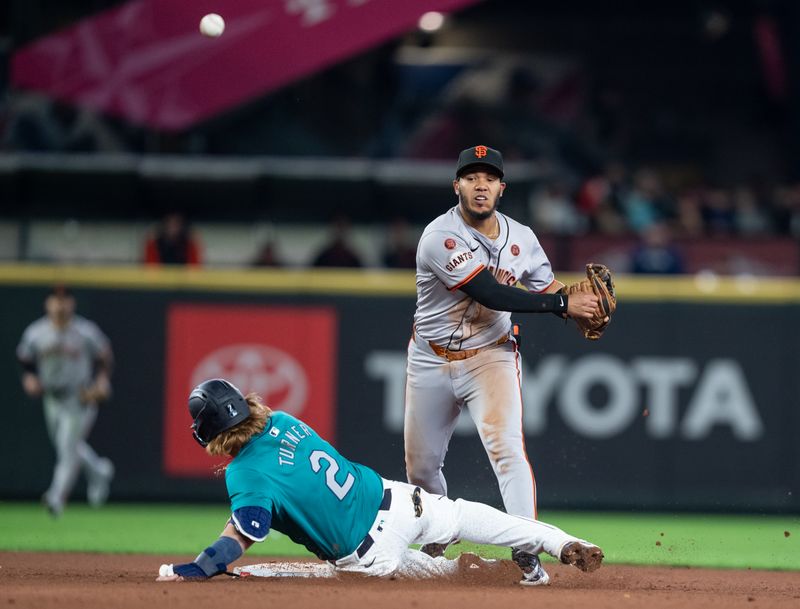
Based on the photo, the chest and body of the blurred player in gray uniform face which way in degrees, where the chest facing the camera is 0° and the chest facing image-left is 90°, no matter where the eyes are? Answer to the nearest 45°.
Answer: approximately 0°

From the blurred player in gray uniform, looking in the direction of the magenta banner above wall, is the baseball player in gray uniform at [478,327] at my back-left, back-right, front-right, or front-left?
back-right

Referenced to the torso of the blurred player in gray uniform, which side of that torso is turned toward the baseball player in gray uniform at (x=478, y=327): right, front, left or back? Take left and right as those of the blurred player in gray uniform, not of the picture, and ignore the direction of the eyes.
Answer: front
